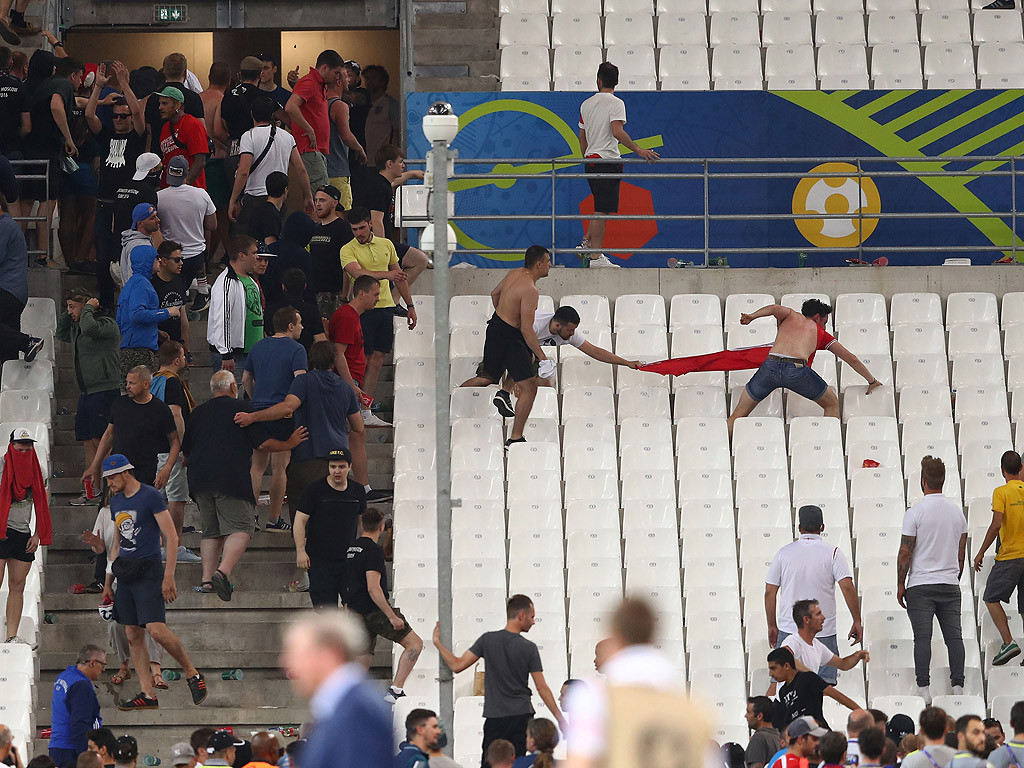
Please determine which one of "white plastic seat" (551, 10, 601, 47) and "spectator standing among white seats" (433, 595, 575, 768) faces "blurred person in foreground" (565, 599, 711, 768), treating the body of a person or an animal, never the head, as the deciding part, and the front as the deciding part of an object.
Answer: the white plastic seat

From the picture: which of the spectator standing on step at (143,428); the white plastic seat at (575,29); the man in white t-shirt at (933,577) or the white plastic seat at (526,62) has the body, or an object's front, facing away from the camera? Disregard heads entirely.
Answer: the man in white t-shirt

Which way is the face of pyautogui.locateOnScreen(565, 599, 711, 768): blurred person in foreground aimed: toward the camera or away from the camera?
away from the camera

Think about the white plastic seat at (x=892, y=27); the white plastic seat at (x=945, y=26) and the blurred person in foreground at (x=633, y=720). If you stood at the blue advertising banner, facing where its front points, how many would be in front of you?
1

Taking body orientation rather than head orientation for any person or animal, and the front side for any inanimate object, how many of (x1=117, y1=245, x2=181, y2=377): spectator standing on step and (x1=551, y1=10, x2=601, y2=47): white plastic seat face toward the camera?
1

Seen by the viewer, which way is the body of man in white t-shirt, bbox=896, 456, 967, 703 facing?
away from the camera

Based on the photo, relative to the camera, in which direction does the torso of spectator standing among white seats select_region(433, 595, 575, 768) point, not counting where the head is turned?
away from the camera
